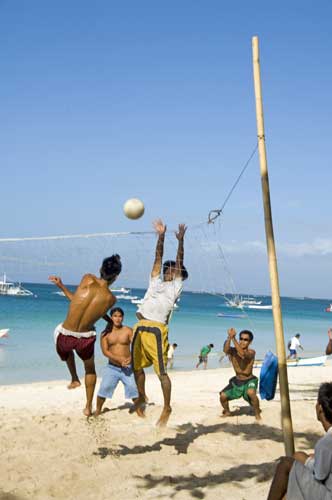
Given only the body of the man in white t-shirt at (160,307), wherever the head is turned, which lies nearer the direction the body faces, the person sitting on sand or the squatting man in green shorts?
the person sitting on sand

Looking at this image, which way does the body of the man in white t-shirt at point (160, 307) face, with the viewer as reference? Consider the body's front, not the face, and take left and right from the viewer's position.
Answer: facing the viewer and to the left of the viewer

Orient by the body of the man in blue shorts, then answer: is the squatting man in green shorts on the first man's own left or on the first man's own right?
on the first man's own left

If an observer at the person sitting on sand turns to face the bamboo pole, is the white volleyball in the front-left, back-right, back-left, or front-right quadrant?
front-left

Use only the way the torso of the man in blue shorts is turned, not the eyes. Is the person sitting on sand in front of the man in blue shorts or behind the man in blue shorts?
in front

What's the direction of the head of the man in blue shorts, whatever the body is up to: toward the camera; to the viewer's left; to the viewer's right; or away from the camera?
toward the camera

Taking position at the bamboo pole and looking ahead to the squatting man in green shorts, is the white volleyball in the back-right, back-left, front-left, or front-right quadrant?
front-left

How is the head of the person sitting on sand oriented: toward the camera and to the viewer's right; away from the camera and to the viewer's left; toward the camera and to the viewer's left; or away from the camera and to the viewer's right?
away from the camera and to the viewer's left

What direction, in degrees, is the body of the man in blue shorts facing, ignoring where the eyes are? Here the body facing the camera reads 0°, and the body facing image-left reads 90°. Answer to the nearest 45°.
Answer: approximately 0°

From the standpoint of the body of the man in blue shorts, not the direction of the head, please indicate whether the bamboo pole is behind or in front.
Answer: in front

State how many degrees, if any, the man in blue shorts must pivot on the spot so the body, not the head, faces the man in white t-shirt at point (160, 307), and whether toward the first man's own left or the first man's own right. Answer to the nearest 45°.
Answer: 0° — they already face them
